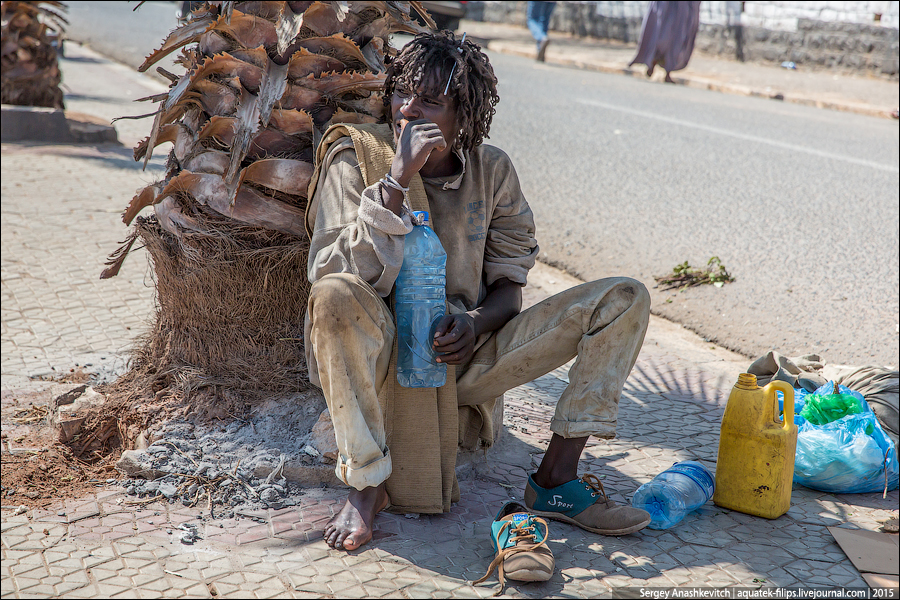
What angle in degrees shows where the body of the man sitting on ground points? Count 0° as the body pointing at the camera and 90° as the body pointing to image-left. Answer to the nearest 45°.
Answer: approximately 0°

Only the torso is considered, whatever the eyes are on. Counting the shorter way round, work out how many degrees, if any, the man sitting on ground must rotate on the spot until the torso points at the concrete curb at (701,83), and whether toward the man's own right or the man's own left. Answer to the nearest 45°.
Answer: approximately 180°

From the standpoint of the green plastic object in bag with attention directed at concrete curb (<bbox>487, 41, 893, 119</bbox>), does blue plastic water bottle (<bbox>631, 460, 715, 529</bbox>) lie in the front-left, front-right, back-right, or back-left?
back-left
